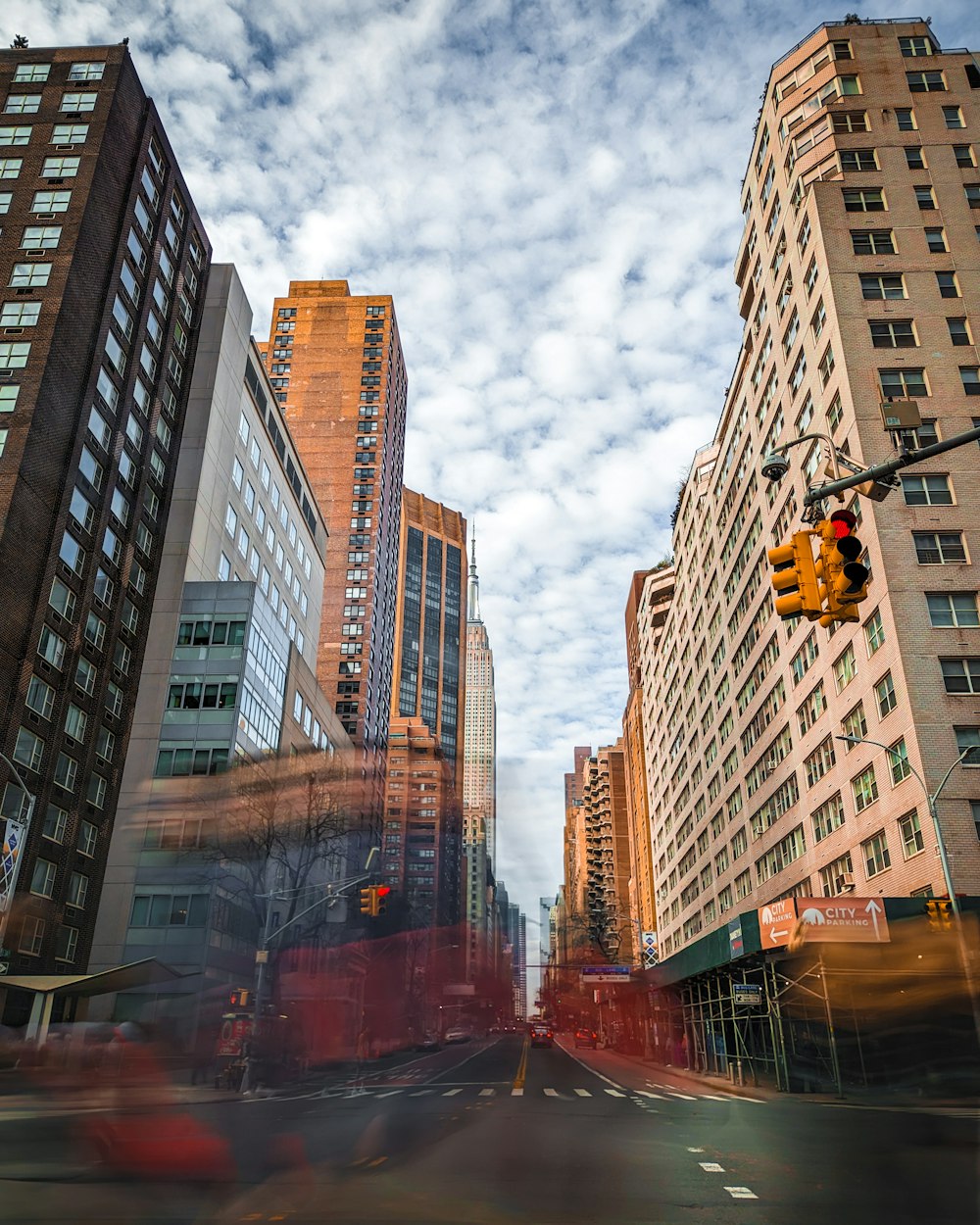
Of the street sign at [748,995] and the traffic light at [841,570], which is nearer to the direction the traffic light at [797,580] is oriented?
the street sign

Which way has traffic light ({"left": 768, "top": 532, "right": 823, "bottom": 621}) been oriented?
to the viewer's left

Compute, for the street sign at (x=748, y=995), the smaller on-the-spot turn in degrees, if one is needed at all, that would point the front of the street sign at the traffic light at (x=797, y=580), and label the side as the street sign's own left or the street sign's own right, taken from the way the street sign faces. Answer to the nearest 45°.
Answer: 0° — it already faces it

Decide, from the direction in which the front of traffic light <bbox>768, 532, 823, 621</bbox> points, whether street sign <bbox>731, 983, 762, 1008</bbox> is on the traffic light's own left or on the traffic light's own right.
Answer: on the traffic light's own right

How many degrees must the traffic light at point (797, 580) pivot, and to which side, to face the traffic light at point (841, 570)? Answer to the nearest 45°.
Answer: approximately 135° to its left

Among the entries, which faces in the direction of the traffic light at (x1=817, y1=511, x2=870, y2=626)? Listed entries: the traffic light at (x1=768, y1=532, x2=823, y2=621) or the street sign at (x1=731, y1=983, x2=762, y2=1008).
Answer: the street sign

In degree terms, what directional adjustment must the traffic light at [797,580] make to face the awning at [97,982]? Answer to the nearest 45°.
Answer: approximately 45° to its right

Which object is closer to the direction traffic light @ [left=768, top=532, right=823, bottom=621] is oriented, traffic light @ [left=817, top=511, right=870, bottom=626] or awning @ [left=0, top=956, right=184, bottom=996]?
the awning

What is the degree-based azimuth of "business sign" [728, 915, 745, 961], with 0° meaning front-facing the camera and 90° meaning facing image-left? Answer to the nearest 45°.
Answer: approximately 45°

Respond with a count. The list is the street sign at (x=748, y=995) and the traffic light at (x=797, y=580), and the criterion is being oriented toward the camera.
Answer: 1

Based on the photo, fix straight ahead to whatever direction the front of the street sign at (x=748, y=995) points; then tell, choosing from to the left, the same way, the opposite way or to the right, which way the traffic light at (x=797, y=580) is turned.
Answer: to the right

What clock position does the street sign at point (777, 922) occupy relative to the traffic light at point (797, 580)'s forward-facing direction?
The street sign is roughly at 3 o'clock from the traffic light.
